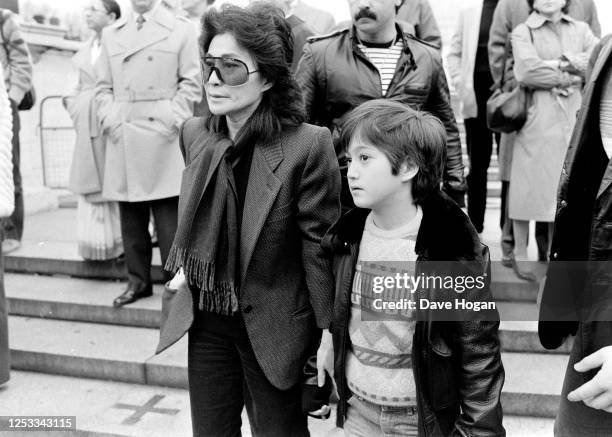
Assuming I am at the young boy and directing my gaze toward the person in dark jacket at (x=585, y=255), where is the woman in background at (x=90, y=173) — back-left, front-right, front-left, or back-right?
back-left

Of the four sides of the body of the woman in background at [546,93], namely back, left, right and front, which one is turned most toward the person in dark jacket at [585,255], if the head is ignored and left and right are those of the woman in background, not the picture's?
front

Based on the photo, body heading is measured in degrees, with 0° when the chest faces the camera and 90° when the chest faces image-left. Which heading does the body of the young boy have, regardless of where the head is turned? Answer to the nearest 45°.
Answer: approximately 45°

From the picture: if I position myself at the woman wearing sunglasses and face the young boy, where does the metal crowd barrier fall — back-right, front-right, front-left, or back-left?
back-left

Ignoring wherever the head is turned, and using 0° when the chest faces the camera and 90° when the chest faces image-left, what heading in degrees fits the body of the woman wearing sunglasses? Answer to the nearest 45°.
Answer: approximately 45°

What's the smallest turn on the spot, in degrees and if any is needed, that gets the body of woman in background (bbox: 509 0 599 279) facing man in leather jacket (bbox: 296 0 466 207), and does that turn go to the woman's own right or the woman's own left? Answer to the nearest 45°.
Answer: approximately 45° to the woman's own right

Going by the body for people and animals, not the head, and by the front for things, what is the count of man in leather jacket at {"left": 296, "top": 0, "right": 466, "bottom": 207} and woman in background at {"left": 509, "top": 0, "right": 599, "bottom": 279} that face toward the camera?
2

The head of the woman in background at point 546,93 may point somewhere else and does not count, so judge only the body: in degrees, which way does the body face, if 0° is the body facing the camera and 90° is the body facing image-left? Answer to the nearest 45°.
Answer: approximately 0°
